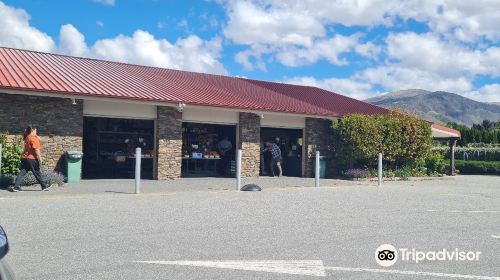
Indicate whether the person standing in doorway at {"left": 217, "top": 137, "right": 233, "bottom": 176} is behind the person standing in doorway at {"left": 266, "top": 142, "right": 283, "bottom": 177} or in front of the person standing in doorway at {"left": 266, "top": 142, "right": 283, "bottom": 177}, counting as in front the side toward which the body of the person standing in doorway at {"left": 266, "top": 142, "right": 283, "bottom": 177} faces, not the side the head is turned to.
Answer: in front

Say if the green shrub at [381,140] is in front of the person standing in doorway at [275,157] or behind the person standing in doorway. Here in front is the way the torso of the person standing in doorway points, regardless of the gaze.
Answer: behind

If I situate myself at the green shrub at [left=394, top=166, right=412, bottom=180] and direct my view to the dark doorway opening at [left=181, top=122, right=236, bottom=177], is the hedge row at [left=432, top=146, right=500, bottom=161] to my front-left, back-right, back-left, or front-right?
back-right

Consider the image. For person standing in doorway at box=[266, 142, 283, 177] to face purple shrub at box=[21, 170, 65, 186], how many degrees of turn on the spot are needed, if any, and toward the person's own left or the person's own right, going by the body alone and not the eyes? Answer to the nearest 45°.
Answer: approximately 45° to the person's own left

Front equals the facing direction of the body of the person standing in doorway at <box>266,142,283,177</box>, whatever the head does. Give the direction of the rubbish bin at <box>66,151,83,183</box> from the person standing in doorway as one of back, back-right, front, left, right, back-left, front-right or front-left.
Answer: front-left

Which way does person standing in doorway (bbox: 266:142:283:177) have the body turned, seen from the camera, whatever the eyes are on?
to the viewer's left

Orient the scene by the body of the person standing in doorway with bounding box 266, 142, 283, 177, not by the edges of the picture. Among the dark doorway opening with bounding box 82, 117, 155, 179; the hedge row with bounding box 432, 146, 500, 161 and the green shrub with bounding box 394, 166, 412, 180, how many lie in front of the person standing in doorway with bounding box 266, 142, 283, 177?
1

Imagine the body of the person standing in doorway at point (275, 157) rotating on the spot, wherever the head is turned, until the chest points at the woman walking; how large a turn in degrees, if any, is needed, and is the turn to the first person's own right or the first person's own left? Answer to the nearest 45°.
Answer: approximately 45° to the first person's own left

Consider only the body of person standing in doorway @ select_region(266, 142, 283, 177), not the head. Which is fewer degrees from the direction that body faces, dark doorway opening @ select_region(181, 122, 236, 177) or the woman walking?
the dark doorway opening
